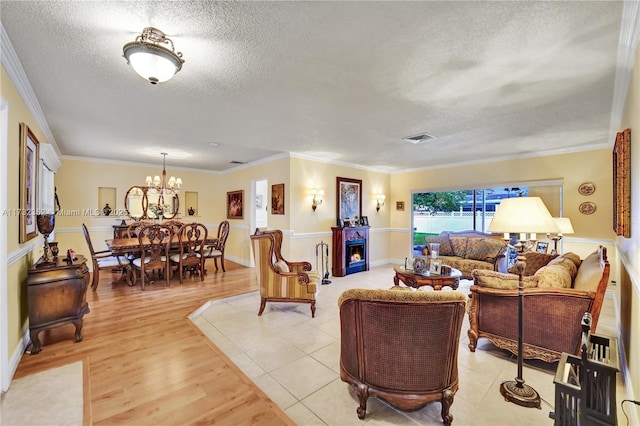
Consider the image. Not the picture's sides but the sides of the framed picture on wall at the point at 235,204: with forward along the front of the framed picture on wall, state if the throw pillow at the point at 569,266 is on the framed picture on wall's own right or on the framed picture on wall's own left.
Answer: on the framed picture on wall's own left

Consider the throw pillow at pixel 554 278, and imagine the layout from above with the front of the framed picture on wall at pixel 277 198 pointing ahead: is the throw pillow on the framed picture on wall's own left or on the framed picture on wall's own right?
on the framed picture on wall's own left

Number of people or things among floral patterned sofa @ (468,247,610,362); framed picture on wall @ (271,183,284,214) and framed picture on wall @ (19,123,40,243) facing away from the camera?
0

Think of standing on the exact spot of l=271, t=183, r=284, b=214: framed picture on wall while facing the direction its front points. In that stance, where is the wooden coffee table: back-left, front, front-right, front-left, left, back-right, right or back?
left

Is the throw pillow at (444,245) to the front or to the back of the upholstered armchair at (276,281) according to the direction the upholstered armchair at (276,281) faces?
to the front

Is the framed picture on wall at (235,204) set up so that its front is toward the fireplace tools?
no

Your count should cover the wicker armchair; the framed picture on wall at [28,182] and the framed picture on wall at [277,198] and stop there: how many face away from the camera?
1

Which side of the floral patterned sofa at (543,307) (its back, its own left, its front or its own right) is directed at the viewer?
left

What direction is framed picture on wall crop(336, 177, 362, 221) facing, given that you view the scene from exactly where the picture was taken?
facing the viewer and to the right of the viewer

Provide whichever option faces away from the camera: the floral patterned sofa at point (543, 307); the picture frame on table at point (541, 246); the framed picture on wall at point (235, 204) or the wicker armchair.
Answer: the wicker armchair

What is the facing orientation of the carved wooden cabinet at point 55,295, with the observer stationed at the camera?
facing to the right of the viewer

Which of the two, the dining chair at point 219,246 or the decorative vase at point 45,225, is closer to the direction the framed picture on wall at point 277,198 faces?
the decorative vase

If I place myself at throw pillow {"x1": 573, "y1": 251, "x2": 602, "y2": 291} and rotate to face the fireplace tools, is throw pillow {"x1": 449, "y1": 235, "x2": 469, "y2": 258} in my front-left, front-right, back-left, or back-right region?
front-right

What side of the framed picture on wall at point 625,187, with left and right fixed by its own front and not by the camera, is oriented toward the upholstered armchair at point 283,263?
front

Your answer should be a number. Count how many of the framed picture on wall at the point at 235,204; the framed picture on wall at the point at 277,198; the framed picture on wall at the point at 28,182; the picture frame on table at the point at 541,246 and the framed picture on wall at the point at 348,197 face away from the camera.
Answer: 0

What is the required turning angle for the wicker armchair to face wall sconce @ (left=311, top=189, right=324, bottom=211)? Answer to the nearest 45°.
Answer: approximately 45° to its left

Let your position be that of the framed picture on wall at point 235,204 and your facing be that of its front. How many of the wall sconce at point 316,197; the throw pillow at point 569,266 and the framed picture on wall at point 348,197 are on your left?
3

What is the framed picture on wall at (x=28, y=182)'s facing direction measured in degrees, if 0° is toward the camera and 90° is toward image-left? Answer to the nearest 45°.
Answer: approximately 270°

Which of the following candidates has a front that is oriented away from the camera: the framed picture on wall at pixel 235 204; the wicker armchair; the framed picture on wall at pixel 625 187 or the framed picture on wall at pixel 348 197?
the wicker armchair

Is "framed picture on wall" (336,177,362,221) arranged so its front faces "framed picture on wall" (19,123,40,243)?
no

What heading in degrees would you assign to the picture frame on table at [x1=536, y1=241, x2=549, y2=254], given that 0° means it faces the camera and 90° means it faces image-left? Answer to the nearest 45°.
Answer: approximately 45°

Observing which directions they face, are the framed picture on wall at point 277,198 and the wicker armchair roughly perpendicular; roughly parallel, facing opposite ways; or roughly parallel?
roughly parallel, facing opposite ways
